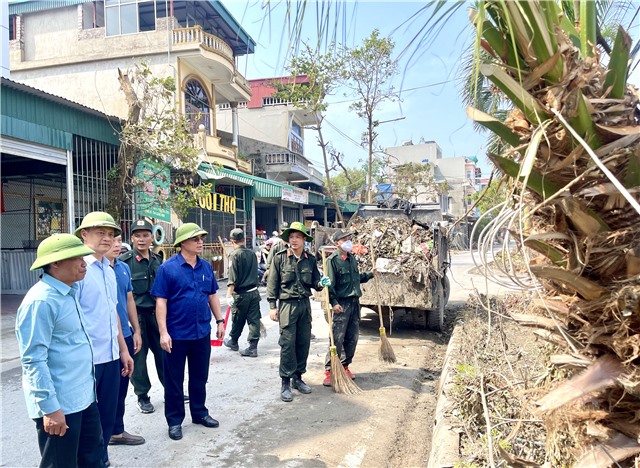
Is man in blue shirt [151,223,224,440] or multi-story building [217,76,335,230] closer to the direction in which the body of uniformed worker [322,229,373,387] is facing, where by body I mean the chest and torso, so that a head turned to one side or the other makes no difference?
the man in blue shirt

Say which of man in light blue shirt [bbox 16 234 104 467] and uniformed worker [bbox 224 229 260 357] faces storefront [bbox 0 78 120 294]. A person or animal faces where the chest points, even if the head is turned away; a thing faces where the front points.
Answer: the uniformed worker

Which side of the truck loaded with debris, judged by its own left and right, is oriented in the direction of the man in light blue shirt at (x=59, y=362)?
back

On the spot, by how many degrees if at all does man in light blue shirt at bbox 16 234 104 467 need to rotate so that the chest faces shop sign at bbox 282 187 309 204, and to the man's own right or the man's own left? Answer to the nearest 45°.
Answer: approximately 45° to the man's own left

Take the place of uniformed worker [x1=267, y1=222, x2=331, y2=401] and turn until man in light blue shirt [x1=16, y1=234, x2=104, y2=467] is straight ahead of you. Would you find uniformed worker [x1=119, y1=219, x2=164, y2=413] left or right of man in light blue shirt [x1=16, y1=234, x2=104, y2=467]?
right

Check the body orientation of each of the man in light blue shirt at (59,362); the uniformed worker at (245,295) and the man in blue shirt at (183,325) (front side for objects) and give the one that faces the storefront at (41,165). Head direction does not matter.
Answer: the uniformed worker

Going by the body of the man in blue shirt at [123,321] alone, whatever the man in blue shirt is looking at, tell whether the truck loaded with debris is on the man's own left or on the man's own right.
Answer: on the man's own left

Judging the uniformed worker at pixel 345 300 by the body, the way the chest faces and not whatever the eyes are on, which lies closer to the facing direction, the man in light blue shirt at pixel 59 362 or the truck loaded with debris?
the man in light blue shirt

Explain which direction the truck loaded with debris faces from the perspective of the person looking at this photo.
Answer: facing away from the viewer

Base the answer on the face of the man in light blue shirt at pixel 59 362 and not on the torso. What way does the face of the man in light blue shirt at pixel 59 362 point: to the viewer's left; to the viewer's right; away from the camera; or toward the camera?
to the viewer's right

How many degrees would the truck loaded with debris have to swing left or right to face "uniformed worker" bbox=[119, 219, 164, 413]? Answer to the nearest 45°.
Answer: approximately 135° to its left

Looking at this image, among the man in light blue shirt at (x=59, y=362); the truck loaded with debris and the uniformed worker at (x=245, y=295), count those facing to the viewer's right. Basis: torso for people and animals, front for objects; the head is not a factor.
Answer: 1

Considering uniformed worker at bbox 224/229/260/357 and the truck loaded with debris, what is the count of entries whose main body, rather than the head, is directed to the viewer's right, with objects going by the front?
0
